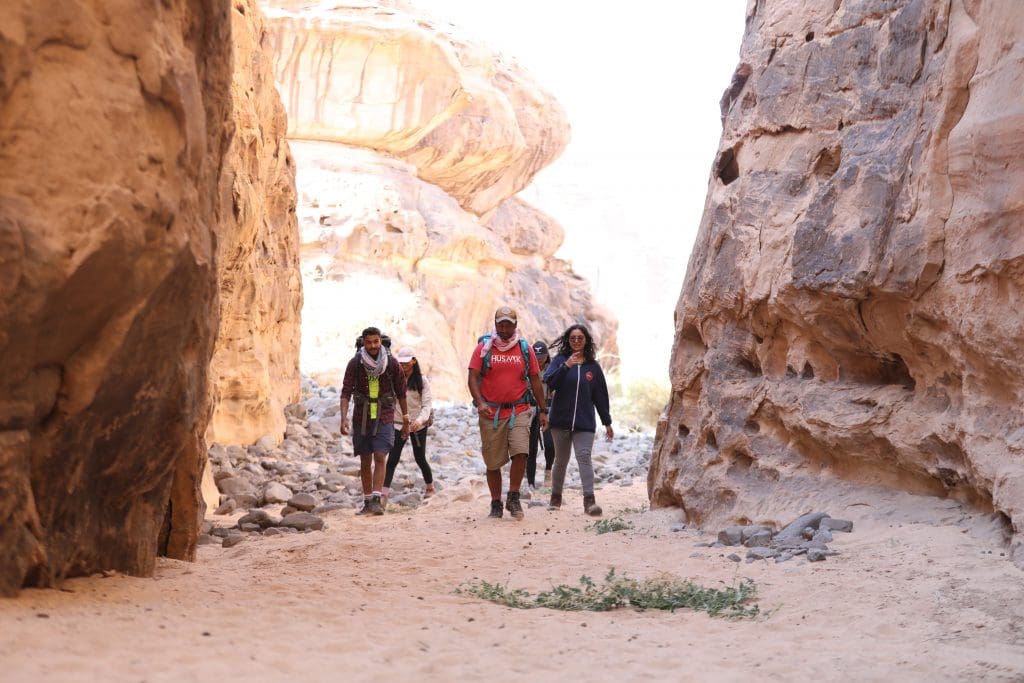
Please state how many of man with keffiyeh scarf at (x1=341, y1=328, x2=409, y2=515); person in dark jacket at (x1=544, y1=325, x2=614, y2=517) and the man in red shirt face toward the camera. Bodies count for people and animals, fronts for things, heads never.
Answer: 3

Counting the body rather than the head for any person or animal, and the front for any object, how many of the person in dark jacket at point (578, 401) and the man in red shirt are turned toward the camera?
2

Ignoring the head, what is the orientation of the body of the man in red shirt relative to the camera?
toward the camera

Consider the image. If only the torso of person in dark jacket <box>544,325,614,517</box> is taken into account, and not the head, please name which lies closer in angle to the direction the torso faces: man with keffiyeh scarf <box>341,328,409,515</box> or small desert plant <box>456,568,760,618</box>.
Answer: the small desert plant

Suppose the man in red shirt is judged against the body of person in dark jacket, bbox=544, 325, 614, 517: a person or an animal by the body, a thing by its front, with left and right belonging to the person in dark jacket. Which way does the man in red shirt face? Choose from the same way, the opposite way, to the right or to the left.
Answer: the same way

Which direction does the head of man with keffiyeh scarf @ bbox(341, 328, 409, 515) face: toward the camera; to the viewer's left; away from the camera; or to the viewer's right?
toward the camera

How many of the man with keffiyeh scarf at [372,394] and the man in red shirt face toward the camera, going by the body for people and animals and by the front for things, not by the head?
2

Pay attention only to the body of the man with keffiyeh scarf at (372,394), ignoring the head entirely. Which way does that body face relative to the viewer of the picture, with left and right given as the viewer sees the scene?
facing the viewer

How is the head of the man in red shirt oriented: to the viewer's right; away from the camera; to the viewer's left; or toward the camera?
toward the camera

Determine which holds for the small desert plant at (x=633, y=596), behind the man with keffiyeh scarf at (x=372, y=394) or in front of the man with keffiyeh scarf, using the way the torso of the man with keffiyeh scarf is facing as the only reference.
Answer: in front

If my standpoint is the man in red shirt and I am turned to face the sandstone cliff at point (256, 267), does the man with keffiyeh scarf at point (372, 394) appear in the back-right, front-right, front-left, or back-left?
front-left

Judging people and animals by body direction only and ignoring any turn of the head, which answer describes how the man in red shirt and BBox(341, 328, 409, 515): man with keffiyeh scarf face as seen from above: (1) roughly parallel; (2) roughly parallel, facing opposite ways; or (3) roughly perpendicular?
roughly parallel
